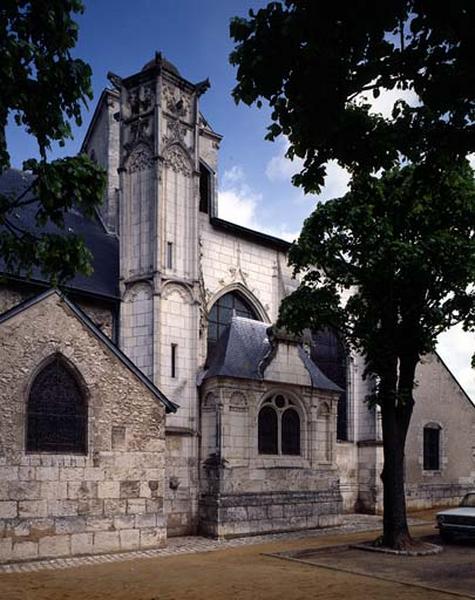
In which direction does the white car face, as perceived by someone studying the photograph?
facing the viewer and to the left of the viewer

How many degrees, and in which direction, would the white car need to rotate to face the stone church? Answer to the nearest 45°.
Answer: approximately 45° to its right
